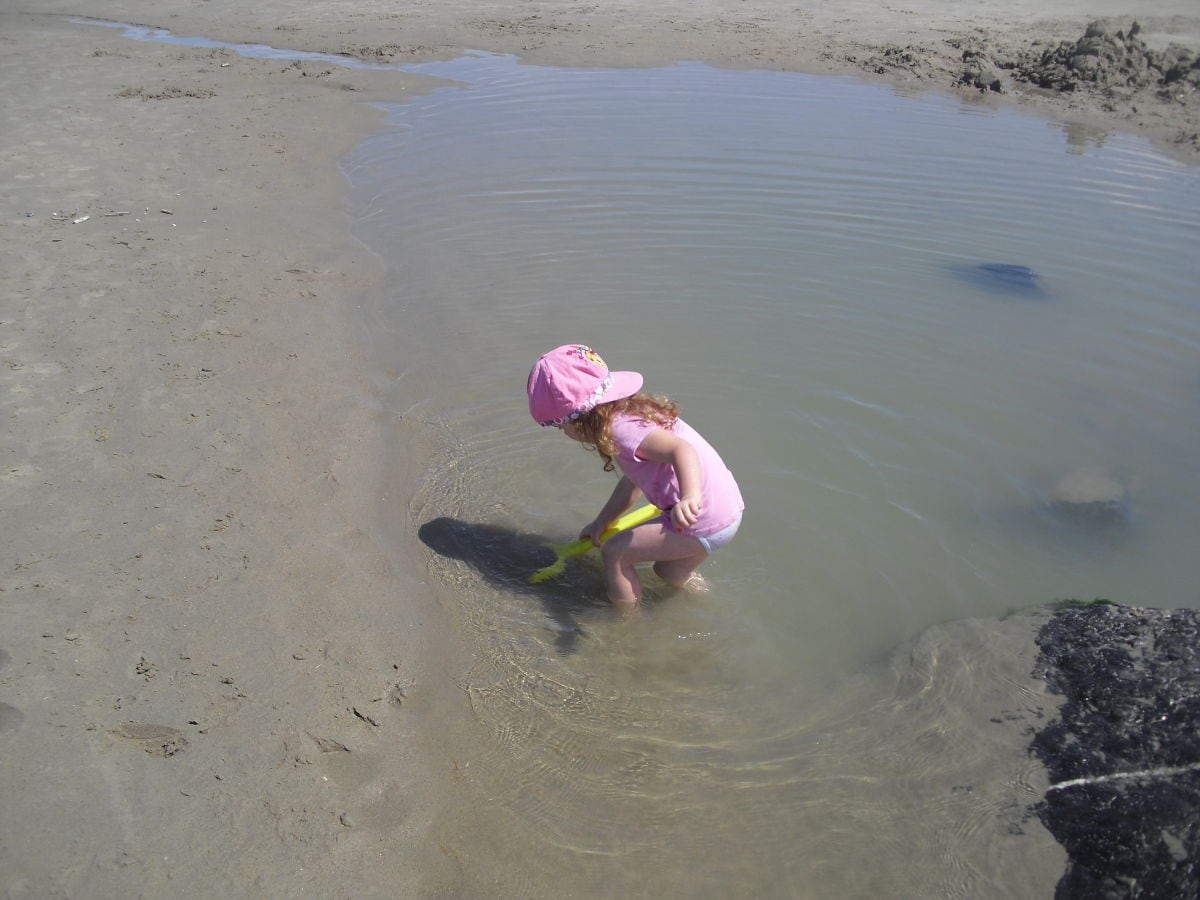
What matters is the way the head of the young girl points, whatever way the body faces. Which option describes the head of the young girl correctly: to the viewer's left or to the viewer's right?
to the viewer's left

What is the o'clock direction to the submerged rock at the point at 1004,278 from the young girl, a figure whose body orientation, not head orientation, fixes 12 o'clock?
The submerged rock is roughly at 4 o'clock from the young girl.

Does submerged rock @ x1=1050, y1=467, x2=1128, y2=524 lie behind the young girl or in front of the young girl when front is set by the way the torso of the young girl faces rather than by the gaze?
behind

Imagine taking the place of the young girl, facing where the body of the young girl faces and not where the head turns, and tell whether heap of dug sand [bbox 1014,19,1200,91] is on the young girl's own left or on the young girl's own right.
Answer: on the young girl's own right

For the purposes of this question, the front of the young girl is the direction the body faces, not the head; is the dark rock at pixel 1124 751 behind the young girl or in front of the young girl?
behind

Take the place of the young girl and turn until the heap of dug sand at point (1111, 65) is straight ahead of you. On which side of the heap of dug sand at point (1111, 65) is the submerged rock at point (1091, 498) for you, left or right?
right

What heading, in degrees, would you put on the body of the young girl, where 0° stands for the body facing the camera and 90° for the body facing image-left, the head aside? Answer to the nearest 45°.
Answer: approximately 90°
